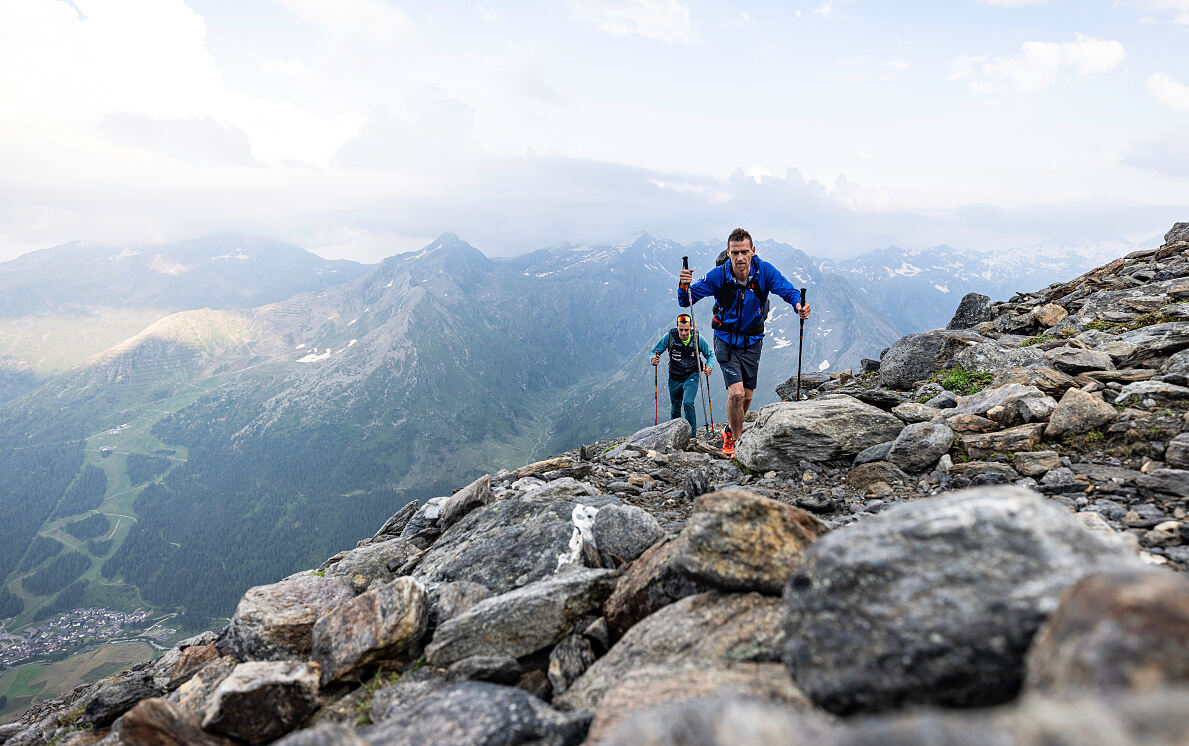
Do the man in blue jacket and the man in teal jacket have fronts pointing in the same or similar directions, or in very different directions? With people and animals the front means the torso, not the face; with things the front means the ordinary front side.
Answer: same or similar directions

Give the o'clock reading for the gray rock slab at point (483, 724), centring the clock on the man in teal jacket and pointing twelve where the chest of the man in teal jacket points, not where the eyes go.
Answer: The gray rock slab is roughly at 12 o'clock from the man in teal jacket.

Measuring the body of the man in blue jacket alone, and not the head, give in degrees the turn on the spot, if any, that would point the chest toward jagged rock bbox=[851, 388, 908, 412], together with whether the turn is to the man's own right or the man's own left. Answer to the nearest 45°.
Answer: approximately 90° to the man's own left

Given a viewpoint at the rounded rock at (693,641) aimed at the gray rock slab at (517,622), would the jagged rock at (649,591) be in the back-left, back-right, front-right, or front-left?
front-right

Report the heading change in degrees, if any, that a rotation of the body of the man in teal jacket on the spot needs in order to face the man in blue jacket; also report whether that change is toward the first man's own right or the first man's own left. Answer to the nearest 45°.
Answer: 0° — they already face them

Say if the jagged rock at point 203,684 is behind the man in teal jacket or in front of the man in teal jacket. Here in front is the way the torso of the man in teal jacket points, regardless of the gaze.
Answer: in front

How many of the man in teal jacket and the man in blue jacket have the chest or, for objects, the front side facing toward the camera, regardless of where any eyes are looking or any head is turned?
2

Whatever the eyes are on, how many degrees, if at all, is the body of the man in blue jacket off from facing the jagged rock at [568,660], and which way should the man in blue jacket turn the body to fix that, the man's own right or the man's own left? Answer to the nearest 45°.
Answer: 0° — they already face it

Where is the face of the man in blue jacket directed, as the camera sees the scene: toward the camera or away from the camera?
toward the camera

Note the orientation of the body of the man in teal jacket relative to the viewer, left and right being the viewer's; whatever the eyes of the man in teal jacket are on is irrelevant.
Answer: facing the viewer

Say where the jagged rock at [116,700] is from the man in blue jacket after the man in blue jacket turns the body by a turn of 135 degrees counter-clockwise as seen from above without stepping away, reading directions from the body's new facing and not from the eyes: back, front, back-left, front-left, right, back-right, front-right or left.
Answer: back

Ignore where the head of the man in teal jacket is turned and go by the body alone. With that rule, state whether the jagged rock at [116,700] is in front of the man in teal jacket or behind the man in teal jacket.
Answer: in front

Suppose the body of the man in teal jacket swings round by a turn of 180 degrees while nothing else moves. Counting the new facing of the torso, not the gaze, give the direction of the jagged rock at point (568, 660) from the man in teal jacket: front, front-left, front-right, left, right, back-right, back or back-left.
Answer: back
